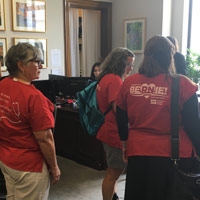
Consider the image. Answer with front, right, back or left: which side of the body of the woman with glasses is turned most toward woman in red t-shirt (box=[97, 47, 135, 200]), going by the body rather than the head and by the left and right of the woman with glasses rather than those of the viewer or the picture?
front

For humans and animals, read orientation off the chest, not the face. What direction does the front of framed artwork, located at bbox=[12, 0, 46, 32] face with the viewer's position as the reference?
facing the viewer

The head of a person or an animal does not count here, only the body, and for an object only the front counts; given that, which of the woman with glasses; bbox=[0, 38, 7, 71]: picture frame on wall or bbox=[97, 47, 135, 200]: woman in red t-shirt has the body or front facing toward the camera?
the picture frame on wall

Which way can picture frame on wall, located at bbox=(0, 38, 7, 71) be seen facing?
toward the camera

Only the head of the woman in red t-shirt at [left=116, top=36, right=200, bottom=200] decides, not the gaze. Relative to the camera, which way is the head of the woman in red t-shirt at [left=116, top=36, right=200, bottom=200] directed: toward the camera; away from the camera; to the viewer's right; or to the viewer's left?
away from the camera

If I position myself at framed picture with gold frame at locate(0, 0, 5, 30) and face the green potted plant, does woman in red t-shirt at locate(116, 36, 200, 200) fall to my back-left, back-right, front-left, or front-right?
front-right

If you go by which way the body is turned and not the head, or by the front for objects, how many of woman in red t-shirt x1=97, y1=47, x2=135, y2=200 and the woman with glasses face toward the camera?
0

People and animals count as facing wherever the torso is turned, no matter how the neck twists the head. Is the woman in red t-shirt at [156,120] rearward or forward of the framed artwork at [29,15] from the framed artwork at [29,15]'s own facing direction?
forward

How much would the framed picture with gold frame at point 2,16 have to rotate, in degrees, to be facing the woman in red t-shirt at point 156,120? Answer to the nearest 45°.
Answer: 0° — it already faces them

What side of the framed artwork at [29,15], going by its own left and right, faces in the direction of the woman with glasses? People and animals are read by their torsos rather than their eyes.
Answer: front

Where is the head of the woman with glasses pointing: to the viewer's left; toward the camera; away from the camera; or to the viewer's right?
to the viewer's right

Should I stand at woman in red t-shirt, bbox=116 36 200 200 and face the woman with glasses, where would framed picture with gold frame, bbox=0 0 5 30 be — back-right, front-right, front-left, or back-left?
front-right
